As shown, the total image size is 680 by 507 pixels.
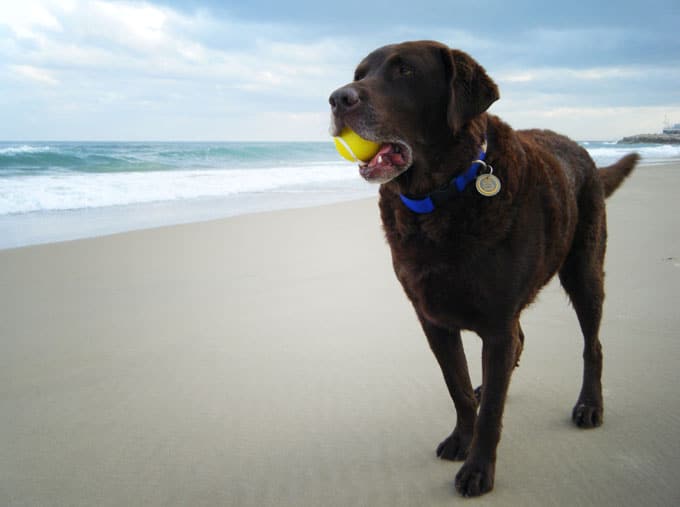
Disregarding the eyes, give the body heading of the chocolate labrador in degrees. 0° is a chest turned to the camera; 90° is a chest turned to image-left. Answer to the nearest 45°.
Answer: approximately 45°
